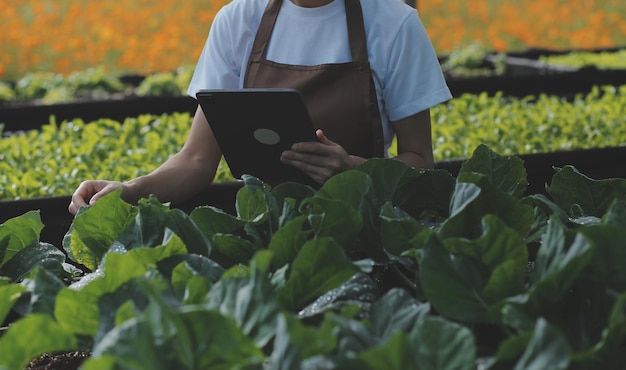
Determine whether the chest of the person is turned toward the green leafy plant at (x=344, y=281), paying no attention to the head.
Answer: yes

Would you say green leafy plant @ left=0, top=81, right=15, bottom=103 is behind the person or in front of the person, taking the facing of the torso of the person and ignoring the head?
behind

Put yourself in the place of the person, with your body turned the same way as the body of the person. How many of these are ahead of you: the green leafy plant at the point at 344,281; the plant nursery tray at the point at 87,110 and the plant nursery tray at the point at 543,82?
1

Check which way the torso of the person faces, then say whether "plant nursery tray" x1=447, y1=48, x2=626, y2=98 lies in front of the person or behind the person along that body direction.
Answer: behind

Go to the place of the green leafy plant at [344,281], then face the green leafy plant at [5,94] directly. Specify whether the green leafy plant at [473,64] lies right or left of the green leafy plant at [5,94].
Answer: right

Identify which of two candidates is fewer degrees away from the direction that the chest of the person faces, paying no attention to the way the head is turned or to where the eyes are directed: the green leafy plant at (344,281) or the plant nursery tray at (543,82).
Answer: the green leafy plant

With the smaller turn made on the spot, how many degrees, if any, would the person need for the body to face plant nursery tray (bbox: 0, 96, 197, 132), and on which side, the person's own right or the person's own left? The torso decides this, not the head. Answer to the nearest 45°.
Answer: approximately 135° to the person's own right

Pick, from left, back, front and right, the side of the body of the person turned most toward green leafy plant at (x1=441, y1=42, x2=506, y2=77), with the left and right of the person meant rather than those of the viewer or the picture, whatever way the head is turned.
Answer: back

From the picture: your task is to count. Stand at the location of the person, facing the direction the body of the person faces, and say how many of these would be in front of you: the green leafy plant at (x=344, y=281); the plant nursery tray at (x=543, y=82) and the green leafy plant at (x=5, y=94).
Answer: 1

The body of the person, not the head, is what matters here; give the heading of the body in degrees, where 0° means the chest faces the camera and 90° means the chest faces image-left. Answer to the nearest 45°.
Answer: approximately 0°

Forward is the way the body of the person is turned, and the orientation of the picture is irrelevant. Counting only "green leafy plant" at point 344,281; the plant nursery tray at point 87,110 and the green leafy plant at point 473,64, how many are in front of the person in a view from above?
1

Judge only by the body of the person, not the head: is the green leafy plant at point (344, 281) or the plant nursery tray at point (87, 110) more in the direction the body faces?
the green leafy plant
